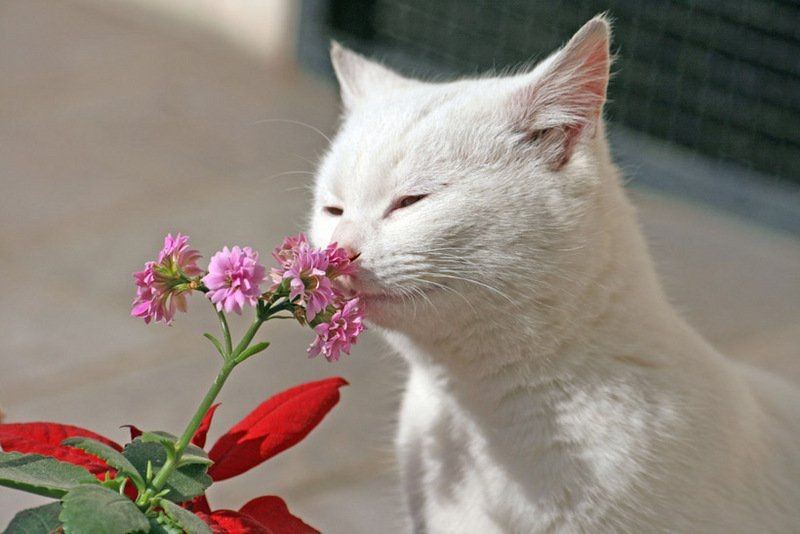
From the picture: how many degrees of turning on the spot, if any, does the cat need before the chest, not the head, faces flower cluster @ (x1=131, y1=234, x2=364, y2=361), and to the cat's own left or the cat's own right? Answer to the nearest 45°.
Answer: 0° — it already faces it

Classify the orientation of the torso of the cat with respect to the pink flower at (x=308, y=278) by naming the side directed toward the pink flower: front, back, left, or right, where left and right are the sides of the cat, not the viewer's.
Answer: front

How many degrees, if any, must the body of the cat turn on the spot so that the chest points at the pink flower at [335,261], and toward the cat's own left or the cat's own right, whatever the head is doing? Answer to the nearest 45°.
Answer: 0° — it already faces it

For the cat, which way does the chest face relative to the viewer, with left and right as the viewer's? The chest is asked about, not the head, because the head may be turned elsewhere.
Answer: facing the viewer and to the left of the viewer
